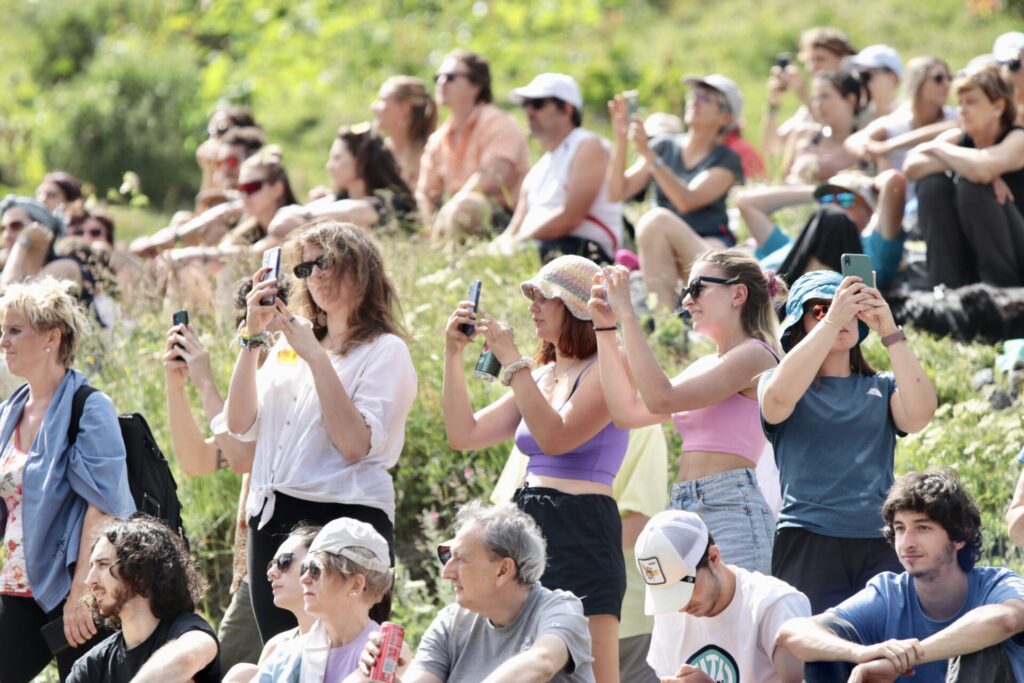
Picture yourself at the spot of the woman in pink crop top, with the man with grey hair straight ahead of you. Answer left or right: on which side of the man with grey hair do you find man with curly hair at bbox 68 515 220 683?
right

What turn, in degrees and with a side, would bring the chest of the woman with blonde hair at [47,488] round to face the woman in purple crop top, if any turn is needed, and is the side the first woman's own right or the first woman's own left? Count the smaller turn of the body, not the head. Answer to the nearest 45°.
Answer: approximately 90° to the first woman's own left

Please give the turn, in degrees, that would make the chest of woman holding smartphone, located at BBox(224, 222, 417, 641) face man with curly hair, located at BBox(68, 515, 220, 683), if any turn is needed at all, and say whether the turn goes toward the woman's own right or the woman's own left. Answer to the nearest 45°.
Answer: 0° — they already face them

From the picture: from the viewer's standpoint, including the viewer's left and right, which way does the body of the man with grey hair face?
facing the viewer and to the left of the viewer

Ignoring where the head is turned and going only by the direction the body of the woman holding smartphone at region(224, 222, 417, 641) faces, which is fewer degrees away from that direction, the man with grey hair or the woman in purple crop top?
the man with grey hair

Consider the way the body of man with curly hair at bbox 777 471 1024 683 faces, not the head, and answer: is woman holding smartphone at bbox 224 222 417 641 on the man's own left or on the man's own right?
on the man's own right

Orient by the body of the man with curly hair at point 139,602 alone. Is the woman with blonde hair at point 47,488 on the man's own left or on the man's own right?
on the man's own right

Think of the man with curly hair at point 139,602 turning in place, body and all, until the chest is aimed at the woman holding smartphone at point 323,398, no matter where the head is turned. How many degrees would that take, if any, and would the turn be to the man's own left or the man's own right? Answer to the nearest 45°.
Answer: approximately 180°

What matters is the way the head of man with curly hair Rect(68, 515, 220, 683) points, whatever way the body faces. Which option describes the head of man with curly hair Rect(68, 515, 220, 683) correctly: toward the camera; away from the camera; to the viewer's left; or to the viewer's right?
to the viewer's left

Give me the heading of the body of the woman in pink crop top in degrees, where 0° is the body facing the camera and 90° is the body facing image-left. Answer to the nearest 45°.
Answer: approximately 90°

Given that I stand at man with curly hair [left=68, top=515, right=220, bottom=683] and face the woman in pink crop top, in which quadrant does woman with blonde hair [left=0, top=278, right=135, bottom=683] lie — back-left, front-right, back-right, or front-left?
back-left

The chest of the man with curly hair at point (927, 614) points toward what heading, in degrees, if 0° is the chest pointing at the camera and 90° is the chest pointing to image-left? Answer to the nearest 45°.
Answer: approximately 45°

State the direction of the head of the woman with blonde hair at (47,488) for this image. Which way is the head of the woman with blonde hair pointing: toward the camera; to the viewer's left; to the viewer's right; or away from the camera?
to the viewer's left

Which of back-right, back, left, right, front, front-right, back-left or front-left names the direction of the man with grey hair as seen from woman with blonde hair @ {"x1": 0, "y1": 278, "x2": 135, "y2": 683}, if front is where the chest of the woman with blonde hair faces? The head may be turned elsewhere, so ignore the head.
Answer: left

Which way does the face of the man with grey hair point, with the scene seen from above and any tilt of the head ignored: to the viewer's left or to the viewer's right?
to the viewer's left
